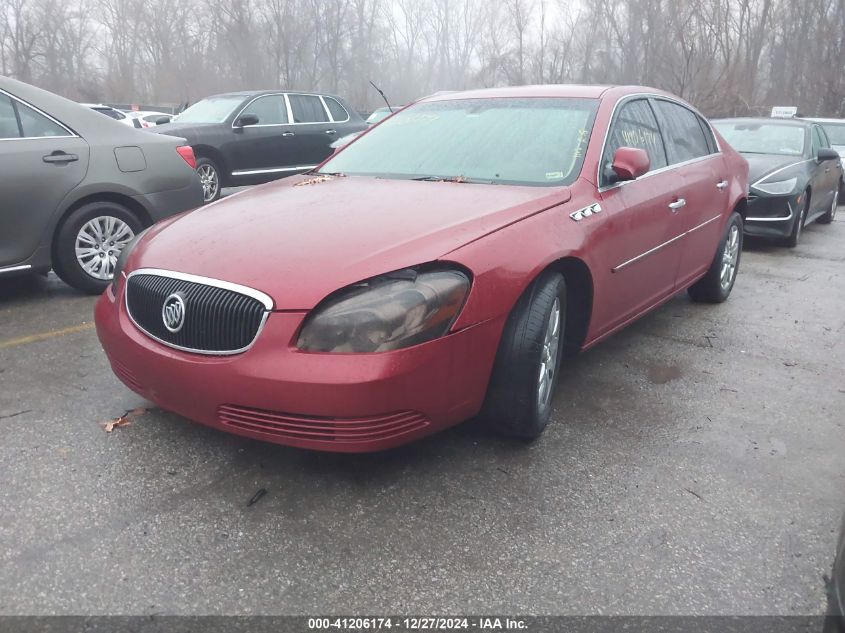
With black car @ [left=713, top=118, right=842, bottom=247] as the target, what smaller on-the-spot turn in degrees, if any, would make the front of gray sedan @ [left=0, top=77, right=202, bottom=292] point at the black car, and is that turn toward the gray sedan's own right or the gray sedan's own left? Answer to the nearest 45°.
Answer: approximately 180°

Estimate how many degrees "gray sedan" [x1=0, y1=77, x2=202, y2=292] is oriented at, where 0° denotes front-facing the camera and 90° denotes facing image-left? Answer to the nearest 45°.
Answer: approximately 90°

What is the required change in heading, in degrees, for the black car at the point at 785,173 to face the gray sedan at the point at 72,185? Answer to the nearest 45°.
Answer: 0° — it already faces it

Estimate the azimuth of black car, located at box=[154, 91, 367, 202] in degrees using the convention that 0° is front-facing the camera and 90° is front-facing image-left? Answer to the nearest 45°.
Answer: approximately 45°

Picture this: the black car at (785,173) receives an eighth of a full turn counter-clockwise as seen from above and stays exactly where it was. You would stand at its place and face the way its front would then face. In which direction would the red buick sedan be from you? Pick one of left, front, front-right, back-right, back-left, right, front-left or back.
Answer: front

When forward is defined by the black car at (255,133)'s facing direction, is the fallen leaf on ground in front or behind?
in front

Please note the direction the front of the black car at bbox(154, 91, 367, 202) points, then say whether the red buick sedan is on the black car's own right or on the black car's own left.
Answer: on the black car's own left

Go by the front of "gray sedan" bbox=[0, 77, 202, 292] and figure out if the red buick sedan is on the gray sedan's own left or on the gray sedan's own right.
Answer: on the gray sedan's own left

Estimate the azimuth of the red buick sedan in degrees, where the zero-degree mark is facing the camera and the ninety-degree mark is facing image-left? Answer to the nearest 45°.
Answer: approximately 45°

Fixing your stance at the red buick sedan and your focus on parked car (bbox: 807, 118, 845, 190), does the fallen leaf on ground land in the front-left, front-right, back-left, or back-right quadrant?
back-left

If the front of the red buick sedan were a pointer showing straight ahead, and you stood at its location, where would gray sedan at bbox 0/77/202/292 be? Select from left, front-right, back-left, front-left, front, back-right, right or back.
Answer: right

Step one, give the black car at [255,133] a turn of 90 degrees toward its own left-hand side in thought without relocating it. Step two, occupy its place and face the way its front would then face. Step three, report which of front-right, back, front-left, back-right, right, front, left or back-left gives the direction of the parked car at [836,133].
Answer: front-left

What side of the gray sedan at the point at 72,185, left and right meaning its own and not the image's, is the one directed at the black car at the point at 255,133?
right

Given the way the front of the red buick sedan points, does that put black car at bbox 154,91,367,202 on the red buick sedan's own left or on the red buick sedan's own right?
on the red buick sedan's own right
